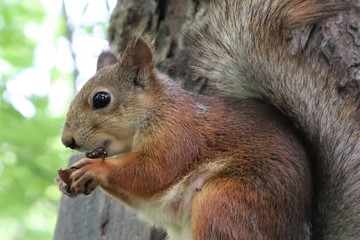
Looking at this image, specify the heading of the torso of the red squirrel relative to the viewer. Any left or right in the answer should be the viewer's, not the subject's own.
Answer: facing to the left of the viewer
